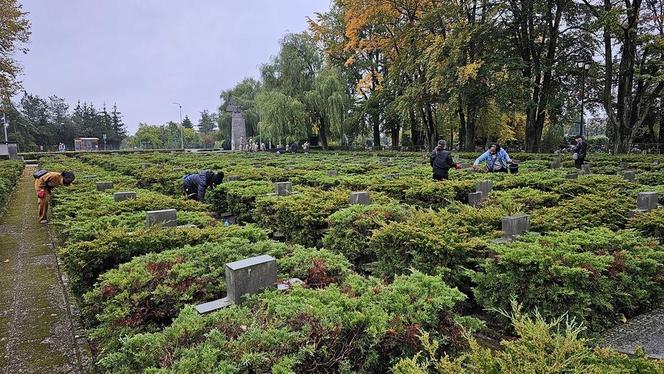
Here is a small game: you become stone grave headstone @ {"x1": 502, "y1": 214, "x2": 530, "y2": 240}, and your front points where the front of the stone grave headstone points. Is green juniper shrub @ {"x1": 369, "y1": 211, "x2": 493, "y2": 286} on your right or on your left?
on your right

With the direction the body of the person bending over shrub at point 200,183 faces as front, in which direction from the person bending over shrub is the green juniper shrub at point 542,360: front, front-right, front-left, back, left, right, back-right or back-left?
right

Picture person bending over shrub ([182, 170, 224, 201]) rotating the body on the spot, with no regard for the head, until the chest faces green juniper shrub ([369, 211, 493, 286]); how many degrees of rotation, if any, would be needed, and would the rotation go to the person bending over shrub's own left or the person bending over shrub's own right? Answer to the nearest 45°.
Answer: approximately 90° to the person bending over shrub's own right

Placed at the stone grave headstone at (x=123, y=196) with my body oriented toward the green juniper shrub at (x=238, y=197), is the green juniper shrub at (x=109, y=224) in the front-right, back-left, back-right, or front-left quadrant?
front-right

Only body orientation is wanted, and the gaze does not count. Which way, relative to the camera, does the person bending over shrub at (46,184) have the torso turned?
to the viewer's right

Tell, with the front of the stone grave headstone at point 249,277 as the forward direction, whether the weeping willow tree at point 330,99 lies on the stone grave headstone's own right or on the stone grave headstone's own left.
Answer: on the stone grave headstone's own left

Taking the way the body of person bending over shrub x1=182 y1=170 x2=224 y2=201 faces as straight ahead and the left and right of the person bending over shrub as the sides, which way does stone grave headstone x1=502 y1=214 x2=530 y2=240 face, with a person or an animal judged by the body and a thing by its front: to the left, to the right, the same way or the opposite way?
to the right

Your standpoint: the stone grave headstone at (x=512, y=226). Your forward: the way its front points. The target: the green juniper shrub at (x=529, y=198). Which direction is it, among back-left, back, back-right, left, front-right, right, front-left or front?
back-left

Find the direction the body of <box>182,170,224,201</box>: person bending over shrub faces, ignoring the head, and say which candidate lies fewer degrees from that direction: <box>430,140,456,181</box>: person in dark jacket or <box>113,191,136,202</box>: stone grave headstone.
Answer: the person in dark jacket

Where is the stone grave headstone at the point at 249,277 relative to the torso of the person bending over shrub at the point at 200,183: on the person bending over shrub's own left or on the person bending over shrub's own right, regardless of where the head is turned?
on the person bending over shrub's own right

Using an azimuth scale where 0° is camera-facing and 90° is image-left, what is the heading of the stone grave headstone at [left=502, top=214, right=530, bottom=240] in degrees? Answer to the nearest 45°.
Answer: approximately 315°

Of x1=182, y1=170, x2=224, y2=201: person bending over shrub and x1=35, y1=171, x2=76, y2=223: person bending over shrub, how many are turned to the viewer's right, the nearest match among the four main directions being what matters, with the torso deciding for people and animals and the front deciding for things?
2

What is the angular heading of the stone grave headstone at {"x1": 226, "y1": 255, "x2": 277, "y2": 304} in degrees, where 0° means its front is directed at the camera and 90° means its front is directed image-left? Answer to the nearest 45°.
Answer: approximately 315°

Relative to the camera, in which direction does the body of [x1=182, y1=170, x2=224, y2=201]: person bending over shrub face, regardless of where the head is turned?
to the viewer's right
